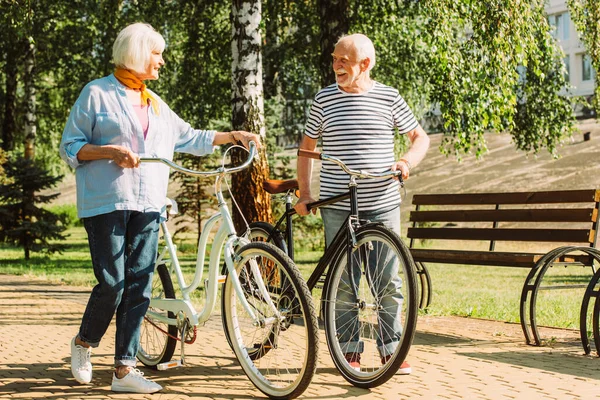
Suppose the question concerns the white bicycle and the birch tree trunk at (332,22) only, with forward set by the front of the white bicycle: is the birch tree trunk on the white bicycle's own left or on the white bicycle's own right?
on the white bicycle's own left

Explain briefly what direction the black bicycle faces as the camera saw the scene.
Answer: facing the viewer and to the right of the viewer

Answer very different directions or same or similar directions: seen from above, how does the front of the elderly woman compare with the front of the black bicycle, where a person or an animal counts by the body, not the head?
same or similar directions

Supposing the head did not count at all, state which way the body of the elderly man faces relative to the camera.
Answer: toward the camera

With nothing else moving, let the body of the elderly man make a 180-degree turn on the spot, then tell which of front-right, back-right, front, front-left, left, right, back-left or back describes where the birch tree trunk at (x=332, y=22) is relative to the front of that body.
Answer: front

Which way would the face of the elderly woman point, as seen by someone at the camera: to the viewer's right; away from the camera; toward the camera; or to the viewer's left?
to the viewer's right

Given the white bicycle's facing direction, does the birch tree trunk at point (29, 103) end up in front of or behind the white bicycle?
behind

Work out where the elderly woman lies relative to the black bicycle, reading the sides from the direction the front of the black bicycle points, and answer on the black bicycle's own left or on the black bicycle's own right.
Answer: on the black bicycle's own right

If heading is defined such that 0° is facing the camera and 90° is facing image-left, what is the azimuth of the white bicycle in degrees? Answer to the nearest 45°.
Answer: approximately 315°
